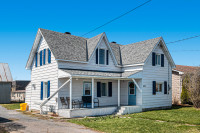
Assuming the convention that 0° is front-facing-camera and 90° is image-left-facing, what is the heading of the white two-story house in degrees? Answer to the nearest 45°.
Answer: approximately 315°

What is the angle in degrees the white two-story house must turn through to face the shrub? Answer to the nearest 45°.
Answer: approximately 90° to its left

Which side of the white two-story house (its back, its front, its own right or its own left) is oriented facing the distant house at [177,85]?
left

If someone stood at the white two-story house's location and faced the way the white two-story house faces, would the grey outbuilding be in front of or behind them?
behind
